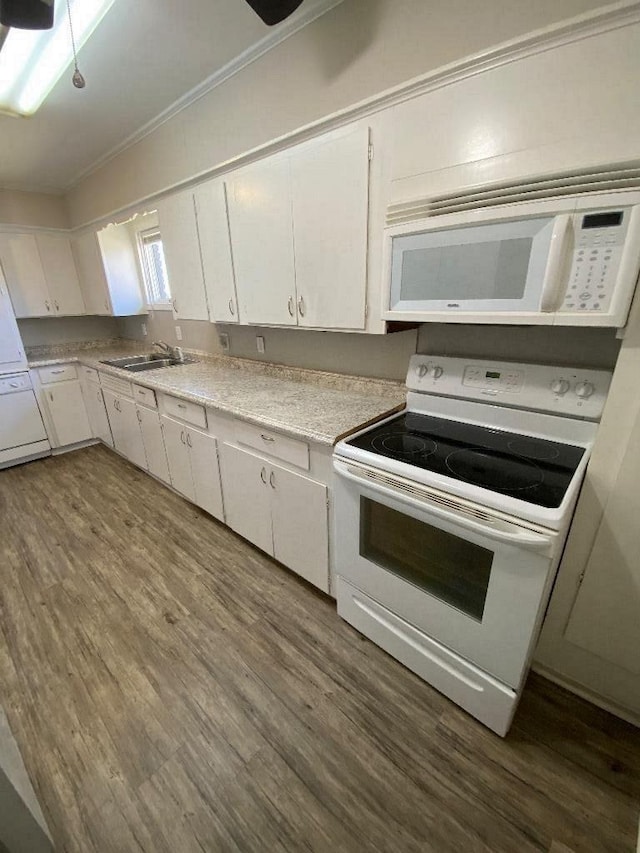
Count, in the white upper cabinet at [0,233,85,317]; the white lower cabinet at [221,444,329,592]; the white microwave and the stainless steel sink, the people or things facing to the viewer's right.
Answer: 0

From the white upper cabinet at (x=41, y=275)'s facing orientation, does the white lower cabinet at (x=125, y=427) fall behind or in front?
in front

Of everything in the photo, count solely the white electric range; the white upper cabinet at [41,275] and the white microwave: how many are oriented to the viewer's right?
0

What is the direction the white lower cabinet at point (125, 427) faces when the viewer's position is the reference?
facing the viewer and to the left of the viewer

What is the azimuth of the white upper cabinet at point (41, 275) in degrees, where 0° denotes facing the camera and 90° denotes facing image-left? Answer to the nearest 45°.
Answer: approximately 0°

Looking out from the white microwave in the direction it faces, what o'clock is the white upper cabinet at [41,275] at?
The white upper cabinet is roughly at 2 o'clock from the white microwave.

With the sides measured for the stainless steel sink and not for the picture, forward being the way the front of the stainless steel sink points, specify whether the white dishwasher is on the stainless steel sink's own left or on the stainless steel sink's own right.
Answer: on the stainless steel sink's own right

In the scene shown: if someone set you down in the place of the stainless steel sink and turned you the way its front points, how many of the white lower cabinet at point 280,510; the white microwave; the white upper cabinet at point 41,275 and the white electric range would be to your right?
1

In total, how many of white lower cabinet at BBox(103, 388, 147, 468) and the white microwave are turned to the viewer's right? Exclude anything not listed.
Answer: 0

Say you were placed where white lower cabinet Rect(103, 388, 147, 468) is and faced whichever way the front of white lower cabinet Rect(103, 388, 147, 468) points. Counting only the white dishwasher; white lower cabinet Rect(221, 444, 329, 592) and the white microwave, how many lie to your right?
1

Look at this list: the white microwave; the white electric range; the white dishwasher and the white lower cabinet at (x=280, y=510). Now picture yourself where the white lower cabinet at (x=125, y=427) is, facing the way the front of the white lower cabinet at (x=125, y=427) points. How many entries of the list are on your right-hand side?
1
